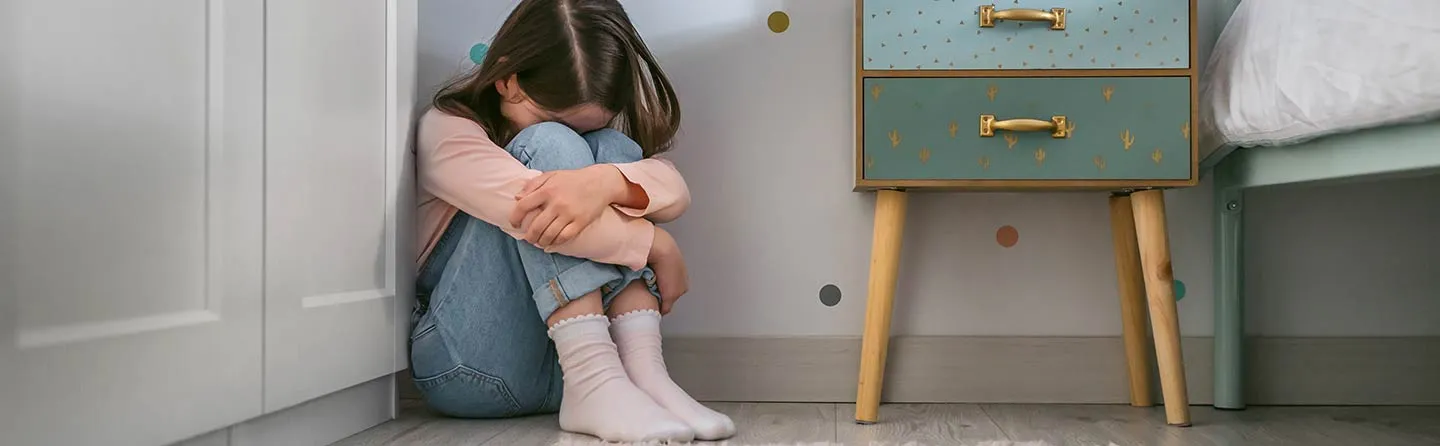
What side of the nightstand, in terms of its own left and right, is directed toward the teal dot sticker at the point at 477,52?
right

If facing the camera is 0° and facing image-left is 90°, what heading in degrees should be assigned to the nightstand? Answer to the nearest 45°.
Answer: approximately 0°

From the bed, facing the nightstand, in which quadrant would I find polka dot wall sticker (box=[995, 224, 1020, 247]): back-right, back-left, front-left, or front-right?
front-right

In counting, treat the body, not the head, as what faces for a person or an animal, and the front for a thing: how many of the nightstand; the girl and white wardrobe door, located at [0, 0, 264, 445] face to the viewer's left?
0

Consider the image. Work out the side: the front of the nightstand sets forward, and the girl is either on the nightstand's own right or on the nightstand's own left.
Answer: on the nightstand's own right

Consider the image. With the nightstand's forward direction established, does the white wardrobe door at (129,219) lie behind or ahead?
ahead

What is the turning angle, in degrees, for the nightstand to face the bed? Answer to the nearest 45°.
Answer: approximately 90° to its left

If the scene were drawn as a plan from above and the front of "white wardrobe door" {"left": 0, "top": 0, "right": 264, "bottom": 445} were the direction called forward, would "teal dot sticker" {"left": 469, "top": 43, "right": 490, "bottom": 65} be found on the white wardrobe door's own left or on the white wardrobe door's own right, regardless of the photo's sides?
on the white wardrobe door's own left

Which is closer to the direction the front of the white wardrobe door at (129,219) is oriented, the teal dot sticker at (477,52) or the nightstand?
the nightstand

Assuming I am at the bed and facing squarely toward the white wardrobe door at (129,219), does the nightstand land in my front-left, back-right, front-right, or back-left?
front-right
